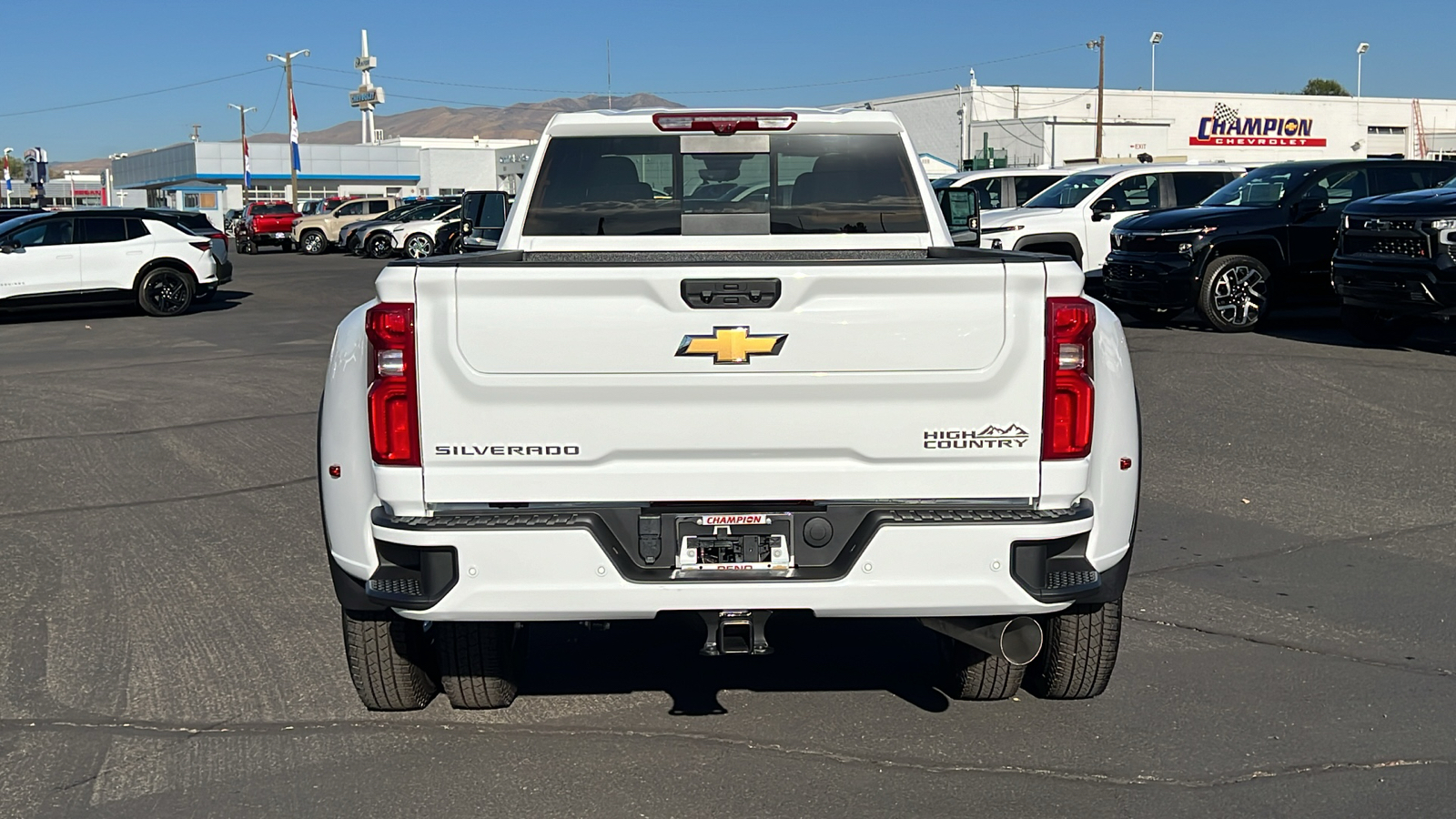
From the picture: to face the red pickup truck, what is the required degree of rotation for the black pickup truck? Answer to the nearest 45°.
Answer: approximately 90° to its right

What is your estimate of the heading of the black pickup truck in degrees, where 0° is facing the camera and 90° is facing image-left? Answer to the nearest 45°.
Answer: approximately 45°

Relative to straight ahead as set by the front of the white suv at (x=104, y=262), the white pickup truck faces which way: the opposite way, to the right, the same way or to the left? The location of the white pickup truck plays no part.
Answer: to the right

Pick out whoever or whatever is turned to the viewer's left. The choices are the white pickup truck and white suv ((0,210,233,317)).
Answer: the white suv

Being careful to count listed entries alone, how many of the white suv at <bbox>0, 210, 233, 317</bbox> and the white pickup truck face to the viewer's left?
1

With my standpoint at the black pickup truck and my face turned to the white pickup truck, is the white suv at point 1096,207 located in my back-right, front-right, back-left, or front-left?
back-right

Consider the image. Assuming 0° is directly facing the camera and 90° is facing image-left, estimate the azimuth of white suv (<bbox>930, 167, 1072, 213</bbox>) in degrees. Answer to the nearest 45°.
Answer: approximately 45°

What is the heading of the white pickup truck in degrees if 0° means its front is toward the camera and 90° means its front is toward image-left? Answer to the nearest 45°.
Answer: approximately 180°

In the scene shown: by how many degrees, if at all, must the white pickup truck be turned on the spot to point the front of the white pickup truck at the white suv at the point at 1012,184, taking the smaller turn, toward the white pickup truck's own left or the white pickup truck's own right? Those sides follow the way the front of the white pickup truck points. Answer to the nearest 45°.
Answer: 0° — it already faces it

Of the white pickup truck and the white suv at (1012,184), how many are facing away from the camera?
1

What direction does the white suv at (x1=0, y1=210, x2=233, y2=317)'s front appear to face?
to the viewer's left
